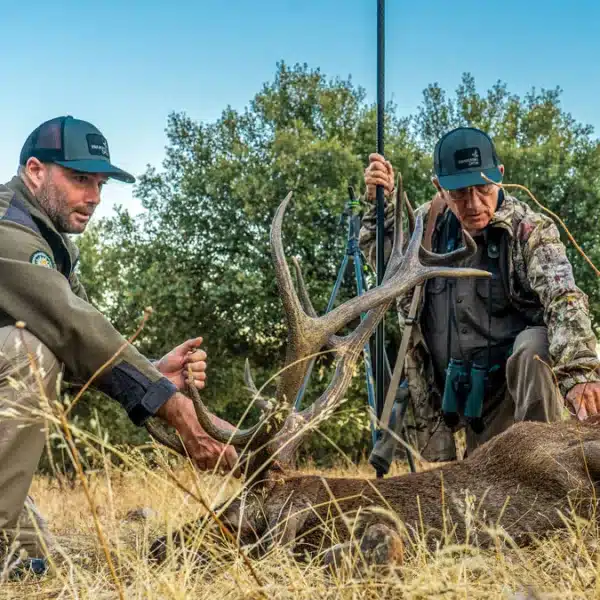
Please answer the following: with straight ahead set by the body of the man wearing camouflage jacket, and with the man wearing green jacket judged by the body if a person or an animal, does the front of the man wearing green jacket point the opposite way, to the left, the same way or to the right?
to the left

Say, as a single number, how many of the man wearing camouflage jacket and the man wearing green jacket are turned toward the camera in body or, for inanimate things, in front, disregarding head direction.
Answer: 1

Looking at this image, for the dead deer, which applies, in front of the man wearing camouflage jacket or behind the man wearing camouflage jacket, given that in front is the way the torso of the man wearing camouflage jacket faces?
in front

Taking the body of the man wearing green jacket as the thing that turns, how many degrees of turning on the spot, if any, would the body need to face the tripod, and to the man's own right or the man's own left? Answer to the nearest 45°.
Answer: approximately 45° to the man's own left

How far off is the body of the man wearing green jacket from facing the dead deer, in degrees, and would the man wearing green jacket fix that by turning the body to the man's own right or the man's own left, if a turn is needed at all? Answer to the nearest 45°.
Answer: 0° — they already face it

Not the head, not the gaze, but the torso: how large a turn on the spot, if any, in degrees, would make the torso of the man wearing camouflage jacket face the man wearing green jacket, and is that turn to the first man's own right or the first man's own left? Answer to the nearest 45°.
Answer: approximately 45° to the first man's own right

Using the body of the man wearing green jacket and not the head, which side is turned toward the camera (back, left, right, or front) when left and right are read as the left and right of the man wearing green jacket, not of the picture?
right

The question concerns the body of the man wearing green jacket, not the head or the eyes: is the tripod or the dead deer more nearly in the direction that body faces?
the dead deer

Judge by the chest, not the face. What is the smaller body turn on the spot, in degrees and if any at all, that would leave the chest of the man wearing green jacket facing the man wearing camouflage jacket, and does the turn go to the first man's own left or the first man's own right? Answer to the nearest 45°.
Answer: approximately 45° to the first man's own left

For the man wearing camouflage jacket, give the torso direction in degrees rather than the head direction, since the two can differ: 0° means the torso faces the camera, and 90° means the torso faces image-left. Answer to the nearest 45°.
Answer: approximately 0°
